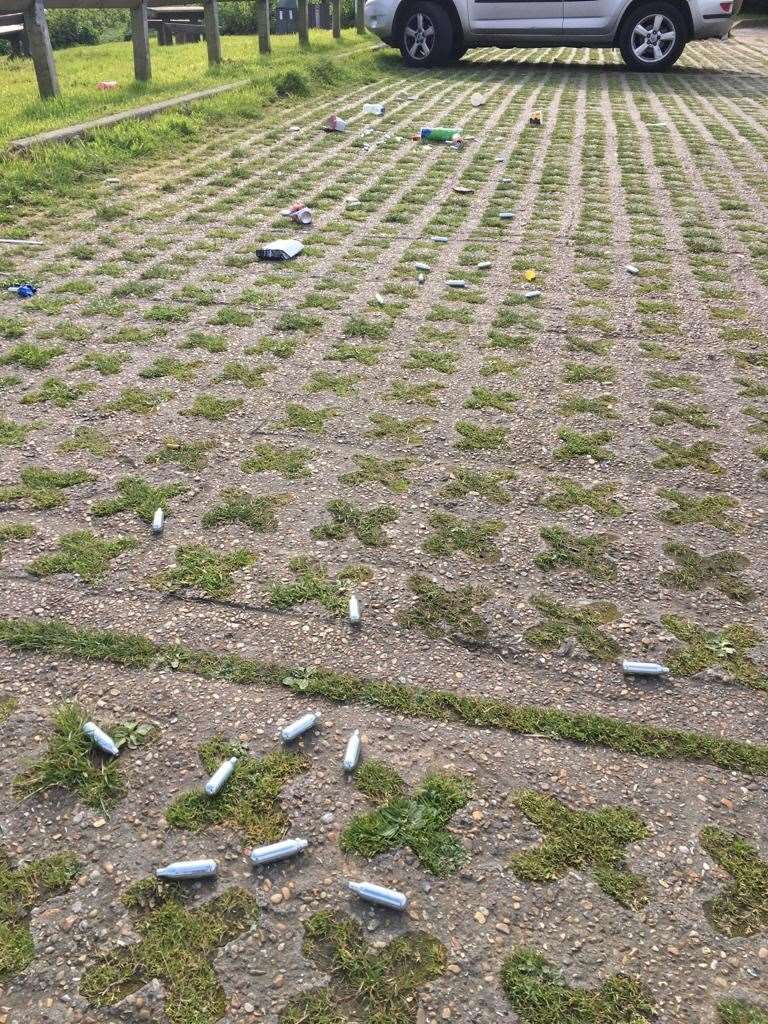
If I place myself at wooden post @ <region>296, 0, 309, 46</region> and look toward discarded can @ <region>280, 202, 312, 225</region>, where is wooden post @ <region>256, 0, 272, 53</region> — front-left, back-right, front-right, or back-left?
front-right

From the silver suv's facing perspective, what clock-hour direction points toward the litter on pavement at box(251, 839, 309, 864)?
The litter on pavement is roughly at 9 o'clock from the silver suv.

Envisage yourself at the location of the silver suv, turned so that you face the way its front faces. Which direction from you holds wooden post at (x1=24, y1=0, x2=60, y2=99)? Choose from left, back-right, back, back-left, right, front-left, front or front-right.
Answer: front-left

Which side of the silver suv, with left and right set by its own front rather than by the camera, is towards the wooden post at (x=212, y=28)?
front

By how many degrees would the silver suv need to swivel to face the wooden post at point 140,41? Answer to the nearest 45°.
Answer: approximately 45° to its left

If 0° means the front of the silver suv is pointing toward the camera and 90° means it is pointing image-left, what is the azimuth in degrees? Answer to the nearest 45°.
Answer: approximately 90°

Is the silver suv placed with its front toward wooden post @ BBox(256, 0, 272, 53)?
yes

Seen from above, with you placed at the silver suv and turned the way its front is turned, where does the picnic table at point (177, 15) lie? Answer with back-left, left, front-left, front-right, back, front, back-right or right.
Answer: front

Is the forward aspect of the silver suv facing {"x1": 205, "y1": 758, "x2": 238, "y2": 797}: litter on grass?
no

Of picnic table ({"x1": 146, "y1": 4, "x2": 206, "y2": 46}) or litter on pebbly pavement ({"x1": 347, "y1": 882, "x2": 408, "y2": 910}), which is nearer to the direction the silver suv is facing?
the picnic table

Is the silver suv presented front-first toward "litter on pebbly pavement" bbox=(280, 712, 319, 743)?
no

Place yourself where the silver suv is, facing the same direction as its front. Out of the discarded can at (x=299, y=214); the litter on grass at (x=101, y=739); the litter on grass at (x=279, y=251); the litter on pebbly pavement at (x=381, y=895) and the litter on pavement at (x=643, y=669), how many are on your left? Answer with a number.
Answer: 5

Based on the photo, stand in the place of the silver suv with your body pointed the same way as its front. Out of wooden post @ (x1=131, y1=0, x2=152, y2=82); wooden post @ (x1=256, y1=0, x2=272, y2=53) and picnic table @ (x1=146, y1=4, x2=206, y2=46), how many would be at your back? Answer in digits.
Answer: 0

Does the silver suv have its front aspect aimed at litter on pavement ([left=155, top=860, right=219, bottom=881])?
no

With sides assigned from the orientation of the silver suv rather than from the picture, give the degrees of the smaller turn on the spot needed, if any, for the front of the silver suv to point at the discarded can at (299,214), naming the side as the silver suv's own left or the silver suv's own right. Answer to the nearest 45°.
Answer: approximately 90° to the silver suv's own left

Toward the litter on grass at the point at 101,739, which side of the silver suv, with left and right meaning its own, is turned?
left

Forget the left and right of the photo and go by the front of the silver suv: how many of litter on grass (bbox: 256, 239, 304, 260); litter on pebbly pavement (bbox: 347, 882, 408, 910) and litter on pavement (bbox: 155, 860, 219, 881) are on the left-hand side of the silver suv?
3

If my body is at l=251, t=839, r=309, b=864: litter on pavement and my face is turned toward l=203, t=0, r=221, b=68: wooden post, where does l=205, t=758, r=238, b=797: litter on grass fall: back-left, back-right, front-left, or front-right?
front-left
